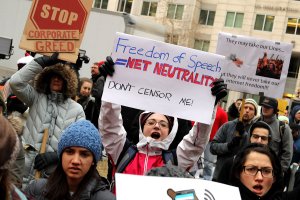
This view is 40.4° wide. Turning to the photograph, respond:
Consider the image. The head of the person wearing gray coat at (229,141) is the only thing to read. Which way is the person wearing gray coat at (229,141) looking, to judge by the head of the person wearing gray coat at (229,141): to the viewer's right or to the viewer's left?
to the viewer's left

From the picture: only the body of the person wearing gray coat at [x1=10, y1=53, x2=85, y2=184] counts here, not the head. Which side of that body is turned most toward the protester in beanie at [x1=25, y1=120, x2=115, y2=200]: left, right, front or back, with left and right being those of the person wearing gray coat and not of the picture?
front

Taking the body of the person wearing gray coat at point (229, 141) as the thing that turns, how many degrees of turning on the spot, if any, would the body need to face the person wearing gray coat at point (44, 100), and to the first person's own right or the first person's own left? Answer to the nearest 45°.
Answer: approximately 90° to the first person's own right

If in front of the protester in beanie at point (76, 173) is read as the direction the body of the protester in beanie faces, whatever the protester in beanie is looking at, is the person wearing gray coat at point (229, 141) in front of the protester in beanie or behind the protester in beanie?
behind

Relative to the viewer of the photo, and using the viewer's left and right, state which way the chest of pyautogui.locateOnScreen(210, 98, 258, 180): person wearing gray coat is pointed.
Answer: facing the viewer and to the right of the viewer

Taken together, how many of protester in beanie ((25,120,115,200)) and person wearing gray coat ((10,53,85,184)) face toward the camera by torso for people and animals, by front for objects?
2
